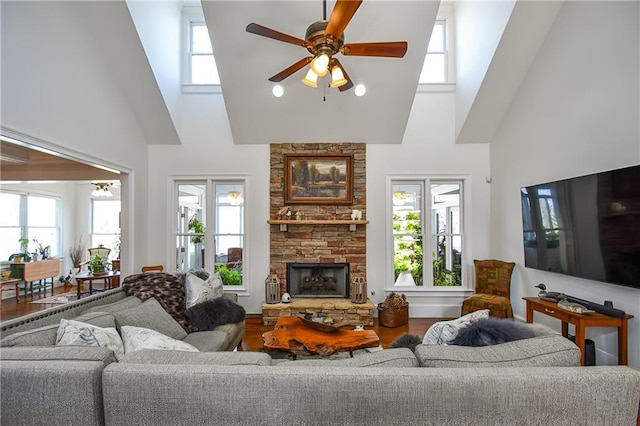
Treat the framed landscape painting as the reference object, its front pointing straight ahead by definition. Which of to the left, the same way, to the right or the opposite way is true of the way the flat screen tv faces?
to the right

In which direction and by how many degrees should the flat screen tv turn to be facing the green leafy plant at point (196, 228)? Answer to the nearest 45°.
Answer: approximately 45° to its right

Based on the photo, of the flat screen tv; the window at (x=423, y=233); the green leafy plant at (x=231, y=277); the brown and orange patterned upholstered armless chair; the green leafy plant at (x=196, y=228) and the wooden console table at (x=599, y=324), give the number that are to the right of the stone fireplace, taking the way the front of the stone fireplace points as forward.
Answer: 2

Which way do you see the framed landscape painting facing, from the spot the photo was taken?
facing the viewer

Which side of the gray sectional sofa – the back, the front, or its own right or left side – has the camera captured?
back

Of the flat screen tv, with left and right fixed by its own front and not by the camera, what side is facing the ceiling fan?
front

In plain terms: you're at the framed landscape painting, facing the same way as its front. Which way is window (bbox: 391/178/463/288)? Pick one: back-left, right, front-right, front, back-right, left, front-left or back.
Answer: left

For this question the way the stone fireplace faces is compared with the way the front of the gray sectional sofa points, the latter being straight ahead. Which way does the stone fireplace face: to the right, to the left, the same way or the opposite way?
the opposite way

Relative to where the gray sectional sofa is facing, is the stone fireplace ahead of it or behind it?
ahead

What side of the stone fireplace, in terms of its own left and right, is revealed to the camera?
front

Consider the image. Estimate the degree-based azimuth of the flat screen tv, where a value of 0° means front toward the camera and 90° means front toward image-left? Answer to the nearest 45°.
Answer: approximately 45°

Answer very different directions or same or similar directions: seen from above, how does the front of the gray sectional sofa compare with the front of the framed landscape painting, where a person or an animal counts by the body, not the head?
very different directions

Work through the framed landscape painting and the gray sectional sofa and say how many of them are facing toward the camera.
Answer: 1

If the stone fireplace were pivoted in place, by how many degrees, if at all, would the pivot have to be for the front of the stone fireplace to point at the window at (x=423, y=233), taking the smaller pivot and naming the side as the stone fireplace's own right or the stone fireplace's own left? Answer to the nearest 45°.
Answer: approximately 90° to the stone fireplace's own left

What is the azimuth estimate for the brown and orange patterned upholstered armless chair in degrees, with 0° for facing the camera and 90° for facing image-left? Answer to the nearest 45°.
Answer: approximately 45°

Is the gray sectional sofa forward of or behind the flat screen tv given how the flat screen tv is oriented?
forward

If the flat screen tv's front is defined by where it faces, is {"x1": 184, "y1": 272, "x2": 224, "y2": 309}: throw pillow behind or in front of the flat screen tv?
in front

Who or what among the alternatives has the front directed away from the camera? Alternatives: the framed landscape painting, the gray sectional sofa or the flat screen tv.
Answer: the gray sectional sofa
